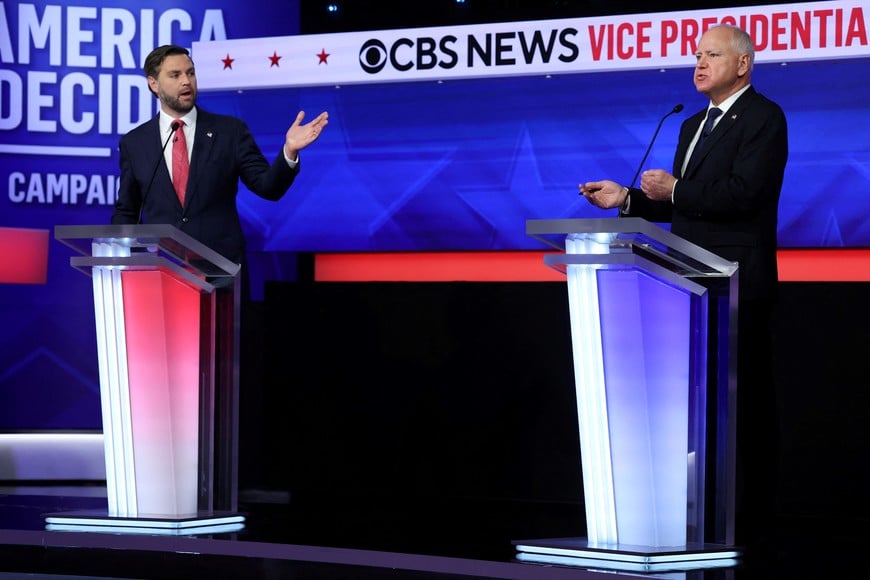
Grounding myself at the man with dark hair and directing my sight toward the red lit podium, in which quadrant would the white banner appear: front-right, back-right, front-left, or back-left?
back-left

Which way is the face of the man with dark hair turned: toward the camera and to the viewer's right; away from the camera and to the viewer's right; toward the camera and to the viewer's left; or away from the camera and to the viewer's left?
toward the camera and to the viewer's right

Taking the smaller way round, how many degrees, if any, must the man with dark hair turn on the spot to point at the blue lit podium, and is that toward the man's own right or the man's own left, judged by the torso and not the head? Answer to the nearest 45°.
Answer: approximately 45° to the man's own left

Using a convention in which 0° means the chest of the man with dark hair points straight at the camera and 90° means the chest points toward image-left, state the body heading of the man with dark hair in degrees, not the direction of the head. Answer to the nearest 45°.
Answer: approximately 0°

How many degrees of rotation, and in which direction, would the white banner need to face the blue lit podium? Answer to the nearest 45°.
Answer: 0° — it already faces it

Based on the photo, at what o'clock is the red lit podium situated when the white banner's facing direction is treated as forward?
The red lit podium is roughly at 1 o'clock from the white banner.

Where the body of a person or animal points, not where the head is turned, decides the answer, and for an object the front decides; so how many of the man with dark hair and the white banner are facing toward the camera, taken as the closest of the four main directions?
2

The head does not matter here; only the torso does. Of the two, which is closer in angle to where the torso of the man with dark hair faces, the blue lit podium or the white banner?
the blue lit podium
